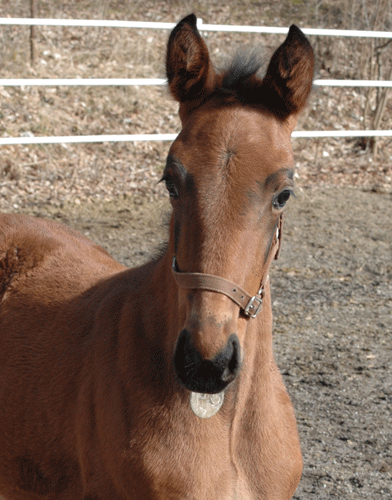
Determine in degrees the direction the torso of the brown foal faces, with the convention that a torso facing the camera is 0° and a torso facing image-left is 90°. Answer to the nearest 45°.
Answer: approximately 315°
